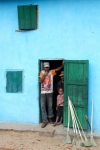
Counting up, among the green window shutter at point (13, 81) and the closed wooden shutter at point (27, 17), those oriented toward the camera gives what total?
2

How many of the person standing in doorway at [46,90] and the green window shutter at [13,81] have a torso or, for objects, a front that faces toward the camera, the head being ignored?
2

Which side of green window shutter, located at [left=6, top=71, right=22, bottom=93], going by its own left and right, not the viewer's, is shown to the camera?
front

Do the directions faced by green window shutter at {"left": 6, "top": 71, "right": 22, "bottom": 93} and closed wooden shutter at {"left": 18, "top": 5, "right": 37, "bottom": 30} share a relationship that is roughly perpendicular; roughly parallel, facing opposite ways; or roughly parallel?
roughly parallel

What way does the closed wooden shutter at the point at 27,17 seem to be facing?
toward the camera

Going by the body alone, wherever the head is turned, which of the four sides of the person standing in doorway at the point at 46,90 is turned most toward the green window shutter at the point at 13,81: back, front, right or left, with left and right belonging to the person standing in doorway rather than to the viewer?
right

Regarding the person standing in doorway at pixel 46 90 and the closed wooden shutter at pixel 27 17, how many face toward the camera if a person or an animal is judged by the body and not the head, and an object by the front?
2

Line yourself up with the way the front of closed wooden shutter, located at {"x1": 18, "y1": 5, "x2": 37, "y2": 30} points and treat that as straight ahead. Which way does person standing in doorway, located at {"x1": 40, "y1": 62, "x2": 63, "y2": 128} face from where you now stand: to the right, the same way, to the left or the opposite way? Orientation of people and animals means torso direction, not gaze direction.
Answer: the same way

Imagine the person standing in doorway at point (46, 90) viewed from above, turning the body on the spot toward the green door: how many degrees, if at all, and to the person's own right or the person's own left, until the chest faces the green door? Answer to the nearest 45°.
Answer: approximately 45° to the person's own left

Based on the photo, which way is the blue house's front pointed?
toward the camera
